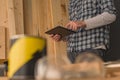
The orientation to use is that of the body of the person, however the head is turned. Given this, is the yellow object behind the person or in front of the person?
in front

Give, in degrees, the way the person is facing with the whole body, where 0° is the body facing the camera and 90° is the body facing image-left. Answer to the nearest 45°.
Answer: approximately 45°
